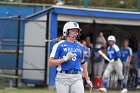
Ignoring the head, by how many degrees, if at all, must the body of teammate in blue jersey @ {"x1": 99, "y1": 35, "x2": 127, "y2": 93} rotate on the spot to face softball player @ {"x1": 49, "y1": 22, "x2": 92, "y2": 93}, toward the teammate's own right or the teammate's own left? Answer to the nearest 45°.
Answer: approximately 45° to the teammate's own left

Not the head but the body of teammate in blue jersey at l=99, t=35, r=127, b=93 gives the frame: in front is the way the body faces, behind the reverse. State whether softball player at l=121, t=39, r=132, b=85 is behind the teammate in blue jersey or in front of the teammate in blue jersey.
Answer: behind

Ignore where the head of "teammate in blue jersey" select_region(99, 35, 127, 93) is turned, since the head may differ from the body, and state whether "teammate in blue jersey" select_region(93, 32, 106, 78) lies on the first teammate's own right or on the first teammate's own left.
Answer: on the first teammate's own right

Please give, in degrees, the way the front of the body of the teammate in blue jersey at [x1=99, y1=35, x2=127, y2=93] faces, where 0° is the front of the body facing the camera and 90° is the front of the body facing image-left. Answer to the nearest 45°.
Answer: approximately 45°
